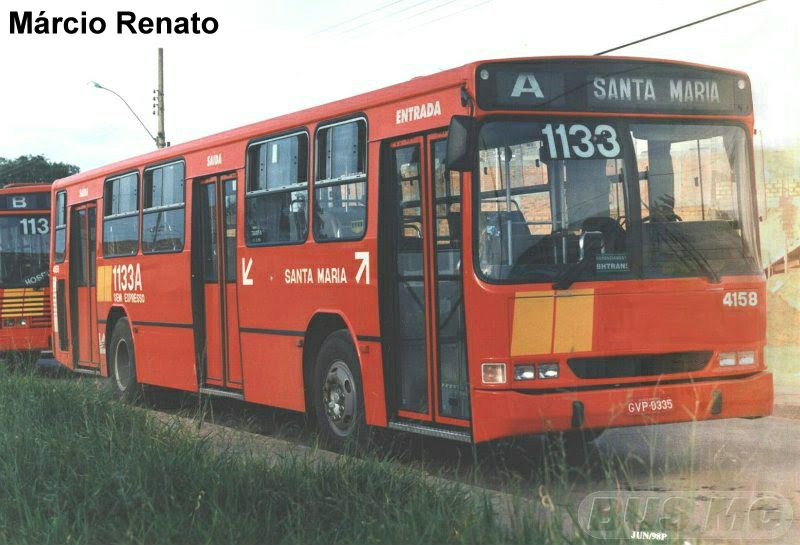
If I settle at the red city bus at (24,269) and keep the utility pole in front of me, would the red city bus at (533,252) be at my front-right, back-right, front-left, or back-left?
back-right

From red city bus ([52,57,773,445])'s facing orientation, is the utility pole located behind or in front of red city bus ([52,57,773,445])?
behind

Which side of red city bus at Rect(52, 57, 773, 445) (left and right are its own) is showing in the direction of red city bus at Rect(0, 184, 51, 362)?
back
